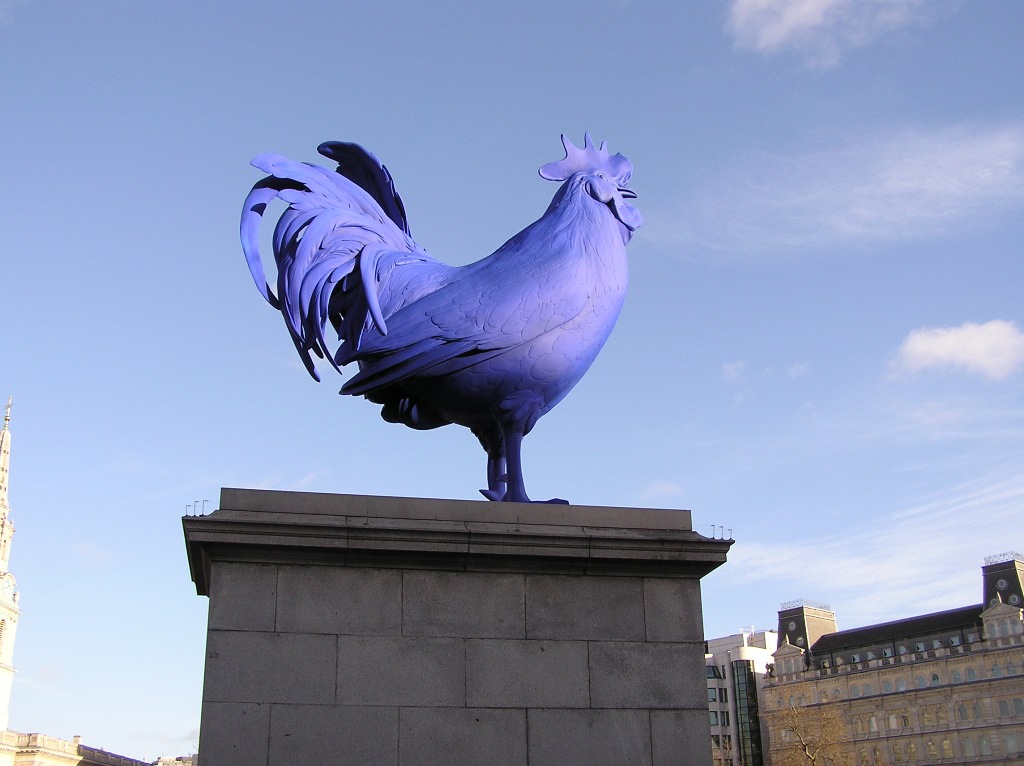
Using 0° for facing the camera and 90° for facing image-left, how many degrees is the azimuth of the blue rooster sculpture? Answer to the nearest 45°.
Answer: approximately 270°
